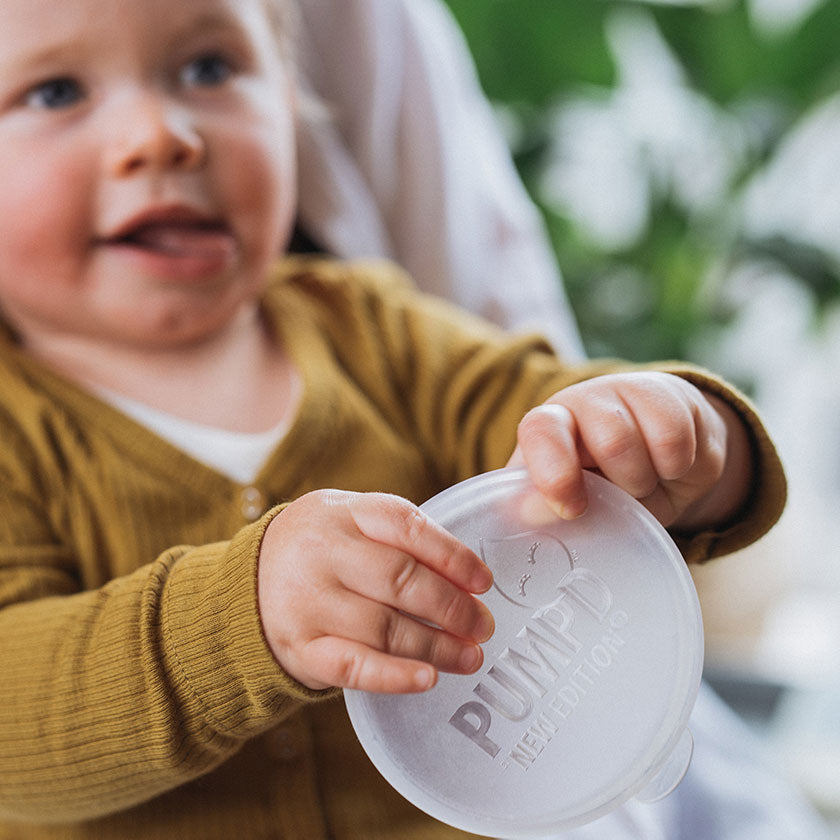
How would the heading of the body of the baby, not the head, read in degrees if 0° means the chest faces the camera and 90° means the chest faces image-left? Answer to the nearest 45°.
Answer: approximately 315°

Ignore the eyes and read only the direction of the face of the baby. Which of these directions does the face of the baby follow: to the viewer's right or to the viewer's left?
to the viewer's right
